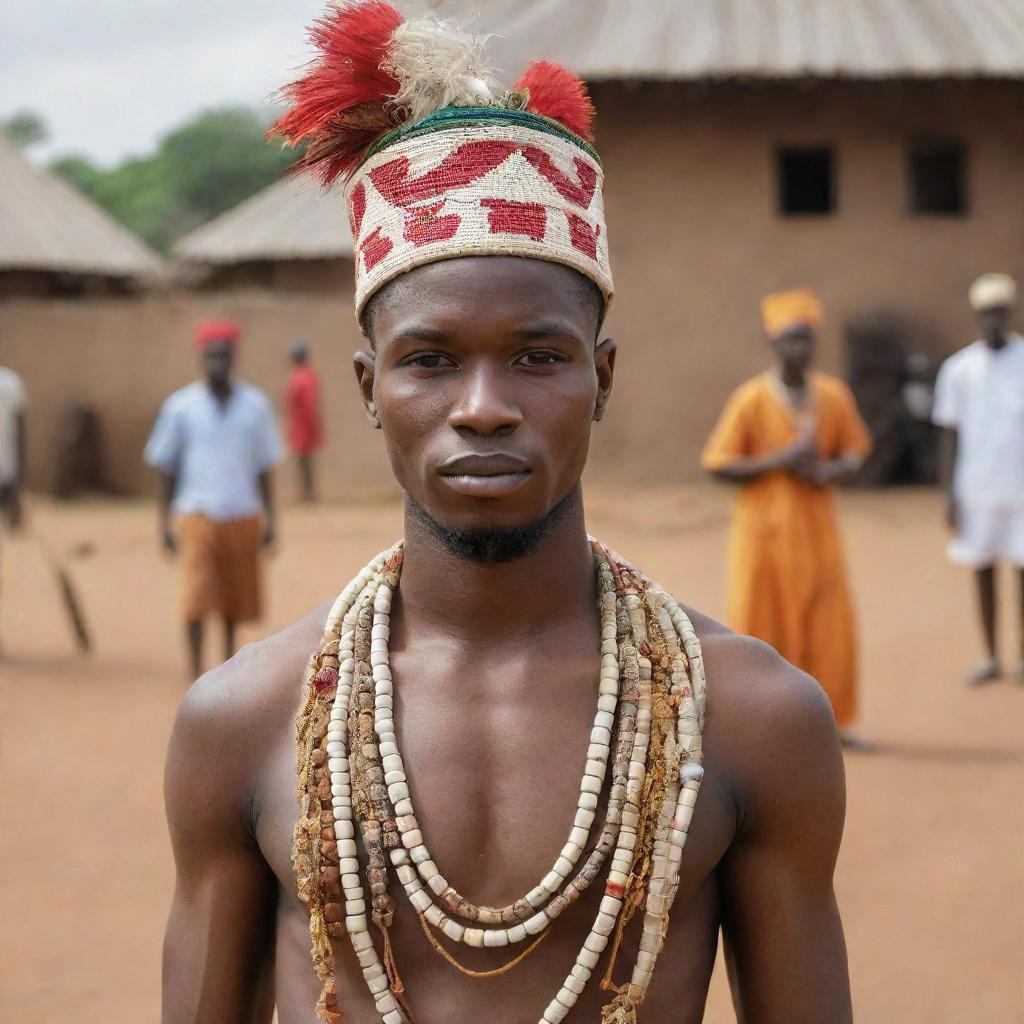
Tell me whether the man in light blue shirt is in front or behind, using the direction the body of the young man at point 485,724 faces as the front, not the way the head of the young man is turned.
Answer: behind

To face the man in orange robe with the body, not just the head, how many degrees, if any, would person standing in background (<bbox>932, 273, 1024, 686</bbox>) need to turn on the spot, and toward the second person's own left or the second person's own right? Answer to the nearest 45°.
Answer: approximately 45° to the second person's own right

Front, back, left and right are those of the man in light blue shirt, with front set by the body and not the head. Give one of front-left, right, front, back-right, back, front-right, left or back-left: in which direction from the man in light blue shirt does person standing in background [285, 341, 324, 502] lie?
back

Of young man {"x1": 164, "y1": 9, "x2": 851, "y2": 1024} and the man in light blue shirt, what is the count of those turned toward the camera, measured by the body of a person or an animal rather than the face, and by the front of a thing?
2

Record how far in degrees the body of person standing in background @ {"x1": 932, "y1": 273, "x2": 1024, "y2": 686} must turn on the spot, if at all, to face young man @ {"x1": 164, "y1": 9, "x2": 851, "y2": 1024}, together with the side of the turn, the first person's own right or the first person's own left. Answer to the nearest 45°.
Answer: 0° — they already face them

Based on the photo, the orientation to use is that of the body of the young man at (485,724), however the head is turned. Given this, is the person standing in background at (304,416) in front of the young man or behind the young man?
behind

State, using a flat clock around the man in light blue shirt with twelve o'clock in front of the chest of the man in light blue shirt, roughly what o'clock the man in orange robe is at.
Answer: The man in orange robe is roughly at 10 o'clock from the man in light blue shirt.

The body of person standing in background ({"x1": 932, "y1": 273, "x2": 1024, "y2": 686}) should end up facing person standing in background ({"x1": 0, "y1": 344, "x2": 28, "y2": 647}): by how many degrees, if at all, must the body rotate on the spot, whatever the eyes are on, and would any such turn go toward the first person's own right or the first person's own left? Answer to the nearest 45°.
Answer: approximately 90° to the first person's own right
